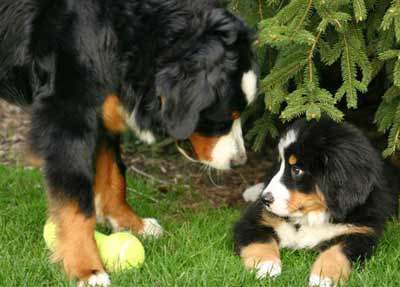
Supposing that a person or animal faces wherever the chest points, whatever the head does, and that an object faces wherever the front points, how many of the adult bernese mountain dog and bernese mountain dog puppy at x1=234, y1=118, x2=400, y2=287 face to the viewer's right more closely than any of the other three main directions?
1

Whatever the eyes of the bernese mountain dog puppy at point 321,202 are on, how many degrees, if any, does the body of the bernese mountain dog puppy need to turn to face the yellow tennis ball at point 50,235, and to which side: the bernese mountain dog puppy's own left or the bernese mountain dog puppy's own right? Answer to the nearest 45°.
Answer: approximately 90° to the bernese mountain dog puppy's own right

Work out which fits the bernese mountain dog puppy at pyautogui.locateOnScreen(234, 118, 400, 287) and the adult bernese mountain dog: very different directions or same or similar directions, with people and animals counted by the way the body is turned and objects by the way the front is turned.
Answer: very different directions

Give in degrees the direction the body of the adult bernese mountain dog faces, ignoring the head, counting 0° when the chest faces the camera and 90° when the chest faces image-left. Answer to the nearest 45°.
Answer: approximately 270°

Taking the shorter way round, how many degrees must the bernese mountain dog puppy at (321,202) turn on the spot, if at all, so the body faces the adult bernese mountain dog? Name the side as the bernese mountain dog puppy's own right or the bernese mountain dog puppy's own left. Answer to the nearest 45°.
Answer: approximately 45° to the bernese mountain dog puppy's own right

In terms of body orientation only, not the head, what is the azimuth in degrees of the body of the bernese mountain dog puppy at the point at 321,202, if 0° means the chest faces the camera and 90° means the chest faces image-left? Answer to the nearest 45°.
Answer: approximately 45°
